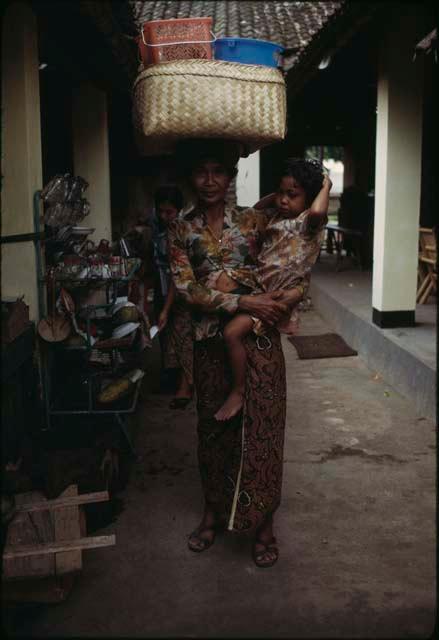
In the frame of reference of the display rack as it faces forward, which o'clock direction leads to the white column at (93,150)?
The white column is roughly at 9 o'clock from the display rack.

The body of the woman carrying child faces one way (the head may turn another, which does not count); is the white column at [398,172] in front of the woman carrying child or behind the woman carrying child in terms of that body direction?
behind

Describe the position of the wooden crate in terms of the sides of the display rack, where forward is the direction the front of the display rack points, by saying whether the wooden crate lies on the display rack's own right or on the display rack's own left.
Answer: on the display rack's own right

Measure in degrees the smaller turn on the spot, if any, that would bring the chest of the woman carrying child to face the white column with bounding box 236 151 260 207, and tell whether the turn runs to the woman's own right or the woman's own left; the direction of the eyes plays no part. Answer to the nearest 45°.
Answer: approximately 180°

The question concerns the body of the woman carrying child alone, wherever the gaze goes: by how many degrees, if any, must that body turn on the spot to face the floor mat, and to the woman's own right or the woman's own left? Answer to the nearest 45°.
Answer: approximately 180°

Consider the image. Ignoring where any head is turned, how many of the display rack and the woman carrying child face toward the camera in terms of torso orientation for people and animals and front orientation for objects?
1

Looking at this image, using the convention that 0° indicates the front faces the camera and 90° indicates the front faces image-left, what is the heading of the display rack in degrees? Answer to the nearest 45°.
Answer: approximately 270°

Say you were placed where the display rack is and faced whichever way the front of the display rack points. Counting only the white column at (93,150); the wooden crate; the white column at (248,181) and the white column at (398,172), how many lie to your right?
1

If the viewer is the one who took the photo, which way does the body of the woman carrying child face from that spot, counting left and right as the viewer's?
facing the viewer

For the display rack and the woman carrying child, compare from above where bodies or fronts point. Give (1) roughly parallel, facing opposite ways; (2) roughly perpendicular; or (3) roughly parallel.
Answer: roughly perpendicular
